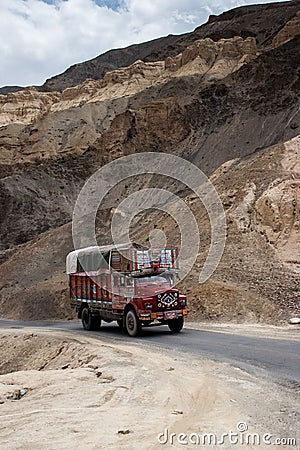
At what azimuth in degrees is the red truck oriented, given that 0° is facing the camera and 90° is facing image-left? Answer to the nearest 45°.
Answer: approximately 315°
